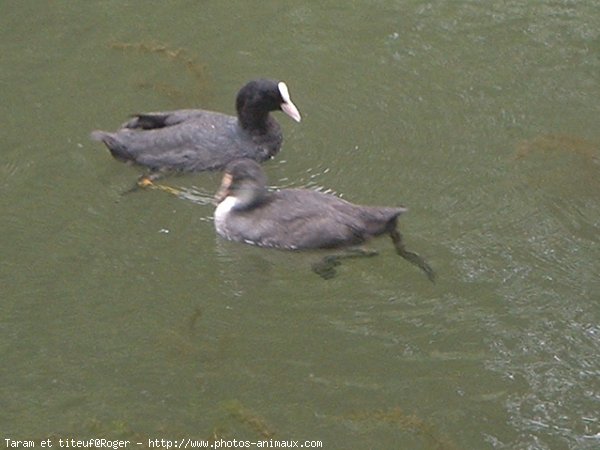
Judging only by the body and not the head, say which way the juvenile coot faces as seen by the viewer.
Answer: to the viewer's left
